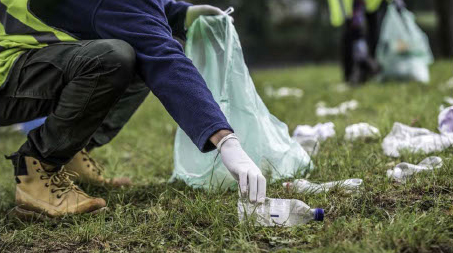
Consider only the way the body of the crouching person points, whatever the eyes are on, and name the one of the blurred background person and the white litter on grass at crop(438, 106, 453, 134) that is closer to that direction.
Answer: the white litter on grass

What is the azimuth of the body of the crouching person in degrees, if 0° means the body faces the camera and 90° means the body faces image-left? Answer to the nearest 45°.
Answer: approximately 270°

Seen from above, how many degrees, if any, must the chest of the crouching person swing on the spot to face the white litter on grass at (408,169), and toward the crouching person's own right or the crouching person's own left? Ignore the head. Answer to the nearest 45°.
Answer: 0° — they already face it

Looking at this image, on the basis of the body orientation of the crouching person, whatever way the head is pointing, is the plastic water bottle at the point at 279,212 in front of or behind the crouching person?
in front

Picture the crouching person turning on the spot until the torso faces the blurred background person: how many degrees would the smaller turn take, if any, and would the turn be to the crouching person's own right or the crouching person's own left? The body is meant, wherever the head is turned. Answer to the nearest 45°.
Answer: approximately 45° to the crouching person's own left

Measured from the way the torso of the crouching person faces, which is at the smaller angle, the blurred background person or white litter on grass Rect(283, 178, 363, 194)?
the white litter on grass

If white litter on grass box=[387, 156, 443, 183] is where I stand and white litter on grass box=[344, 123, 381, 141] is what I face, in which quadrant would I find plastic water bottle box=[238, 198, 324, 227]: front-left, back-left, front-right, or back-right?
back-left

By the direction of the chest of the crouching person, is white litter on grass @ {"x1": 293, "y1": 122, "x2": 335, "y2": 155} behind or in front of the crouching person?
in front

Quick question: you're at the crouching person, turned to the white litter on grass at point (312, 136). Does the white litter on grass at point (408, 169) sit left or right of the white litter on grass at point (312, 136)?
right

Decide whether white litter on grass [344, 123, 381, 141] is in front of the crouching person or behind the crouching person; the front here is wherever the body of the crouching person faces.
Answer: in front
